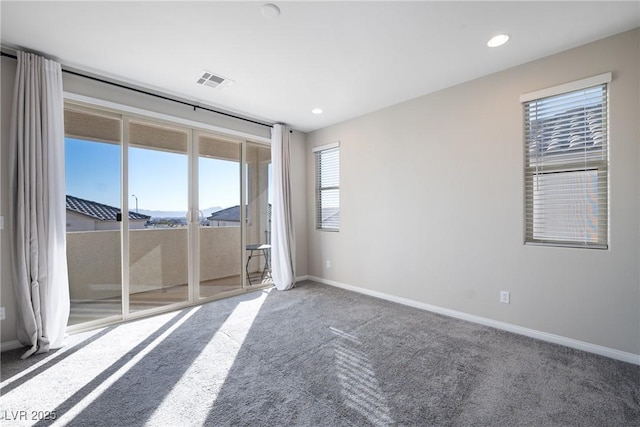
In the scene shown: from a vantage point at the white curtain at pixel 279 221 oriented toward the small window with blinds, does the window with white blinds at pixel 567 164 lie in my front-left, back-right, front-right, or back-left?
front-right

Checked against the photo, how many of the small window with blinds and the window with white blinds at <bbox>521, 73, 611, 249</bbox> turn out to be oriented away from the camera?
0

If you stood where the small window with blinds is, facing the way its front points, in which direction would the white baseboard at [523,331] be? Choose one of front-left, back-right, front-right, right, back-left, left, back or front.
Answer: left

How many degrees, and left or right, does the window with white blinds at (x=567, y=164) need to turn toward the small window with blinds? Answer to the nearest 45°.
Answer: approximately 45° to its right

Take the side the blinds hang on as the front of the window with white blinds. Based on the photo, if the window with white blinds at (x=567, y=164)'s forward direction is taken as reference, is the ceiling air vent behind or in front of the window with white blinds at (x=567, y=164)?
in front

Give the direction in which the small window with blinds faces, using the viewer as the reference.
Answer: facing the viewer and to the left of the viewer

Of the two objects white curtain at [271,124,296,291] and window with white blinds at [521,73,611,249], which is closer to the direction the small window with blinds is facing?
the white curtain

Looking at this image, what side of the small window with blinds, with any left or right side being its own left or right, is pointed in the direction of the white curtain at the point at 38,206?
front

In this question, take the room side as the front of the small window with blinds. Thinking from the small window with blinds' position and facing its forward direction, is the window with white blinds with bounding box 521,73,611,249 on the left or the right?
on its left

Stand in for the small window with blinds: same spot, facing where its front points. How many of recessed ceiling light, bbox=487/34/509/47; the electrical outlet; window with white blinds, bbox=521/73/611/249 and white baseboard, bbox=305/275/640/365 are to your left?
4

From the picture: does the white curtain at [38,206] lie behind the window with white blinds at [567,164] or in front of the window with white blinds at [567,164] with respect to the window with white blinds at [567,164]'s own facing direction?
in front

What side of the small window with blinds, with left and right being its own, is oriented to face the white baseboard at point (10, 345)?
front

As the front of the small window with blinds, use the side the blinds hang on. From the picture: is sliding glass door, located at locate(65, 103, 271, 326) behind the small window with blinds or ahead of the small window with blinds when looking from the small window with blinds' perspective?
ahead
